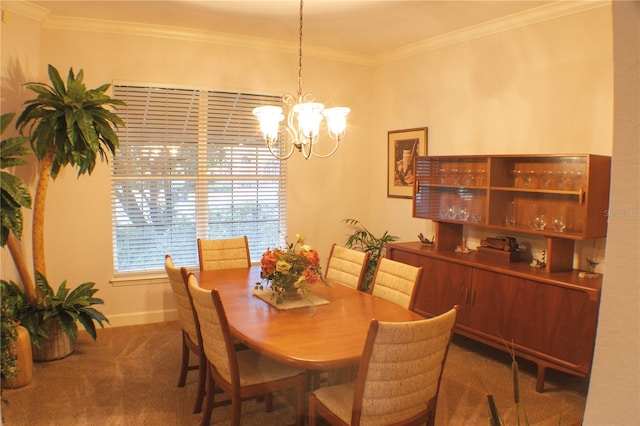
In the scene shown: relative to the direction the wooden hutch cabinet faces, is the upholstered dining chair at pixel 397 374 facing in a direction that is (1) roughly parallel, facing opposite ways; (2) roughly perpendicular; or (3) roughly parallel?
roughly perpendicular

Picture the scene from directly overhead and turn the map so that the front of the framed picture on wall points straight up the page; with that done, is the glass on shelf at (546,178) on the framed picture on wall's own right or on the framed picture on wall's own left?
on the framed picture on wall's own left

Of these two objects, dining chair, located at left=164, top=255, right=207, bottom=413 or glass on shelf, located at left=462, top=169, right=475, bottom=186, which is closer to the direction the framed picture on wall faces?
the dining chair

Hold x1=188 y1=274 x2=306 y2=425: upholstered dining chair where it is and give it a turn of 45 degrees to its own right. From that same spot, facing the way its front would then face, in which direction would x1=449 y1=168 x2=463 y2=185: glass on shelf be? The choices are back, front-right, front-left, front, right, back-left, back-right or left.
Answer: front-left

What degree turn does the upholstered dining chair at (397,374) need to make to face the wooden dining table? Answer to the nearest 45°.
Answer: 0° — it already faces it

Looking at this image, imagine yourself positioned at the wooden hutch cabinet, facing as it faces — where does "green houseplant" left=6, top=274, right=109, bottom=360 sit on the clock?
The green houseplant is roughly at 1 o'clock from the wooden hutch cabinet.

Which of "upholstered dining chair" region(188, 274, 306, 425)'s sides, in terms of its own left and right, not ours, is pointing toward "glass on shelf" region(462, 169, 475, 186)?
front

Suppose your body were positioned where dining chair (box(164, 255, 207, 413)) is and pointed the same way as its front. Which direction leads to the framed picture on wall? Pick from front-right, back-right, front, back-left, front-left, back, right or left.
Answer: front

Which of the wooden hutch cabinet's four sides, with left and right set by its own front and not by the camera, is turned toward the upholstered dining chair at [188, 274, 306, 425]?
front

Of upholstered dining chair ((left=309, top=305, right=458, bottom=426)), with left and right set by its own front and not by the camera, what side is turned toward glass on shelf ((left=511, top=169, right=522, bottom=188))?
right

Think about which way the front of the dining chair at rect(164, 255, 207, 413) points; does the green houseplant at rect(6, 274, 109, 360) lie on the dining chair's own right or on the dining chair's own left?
on the dining chair's own left

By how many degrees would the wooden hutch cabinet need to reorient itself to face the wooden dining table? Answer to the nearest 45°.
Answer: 0° — it already faces it

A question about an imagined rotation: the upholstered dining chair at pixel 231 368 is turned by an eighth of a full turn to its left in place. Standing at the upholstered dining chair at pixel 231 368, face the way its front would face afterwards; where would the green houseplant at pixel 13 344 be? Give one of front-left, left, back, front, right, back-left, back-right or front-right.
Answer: front-left

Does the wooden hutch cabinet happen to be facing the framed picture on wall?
no

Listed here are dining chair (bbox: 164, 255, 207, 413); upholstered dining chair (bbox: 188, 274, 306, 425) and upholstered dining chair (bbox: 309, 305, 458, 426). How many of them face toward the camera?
0

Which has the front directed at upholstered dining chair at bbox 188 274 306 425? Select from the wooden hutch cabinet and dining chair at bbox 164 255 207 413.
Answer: the wooden hutch cabinet

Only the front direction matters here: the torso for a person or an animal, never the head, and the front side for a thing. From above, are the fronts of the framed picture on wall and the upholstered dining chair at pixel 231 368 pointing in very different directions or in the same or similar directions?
very different directions

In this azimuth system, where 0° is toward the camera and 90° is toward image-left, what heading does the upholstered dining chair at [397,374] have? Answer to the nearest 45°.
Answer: approximately 135°

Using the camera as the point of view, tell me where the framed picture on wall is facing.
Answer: facing the viewer and to the left of the viewer

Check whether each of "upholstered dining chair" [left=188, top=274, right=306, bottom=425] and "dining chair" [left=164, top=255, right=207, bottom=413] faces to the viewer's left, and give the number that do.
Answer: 0
